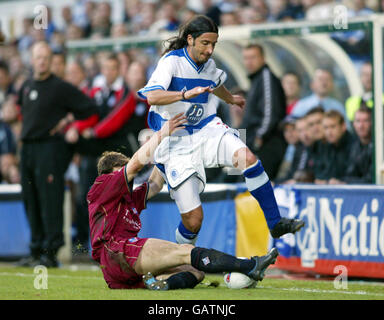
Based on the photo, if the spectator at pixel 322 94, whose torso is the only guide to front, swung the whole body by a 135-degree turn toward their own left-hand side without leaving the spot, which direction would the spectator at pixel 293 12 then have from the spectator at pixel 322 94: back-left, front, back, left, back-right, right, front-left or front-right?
front-left

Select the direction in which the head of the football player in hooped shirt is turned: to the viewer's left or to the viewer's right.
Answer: to the viewer's right

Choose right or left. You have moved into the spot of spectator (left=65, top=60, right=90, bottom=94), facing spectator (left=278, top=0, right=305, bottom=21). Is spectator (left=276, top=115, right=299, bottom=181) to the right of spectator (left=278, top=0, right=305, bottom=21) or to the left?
right

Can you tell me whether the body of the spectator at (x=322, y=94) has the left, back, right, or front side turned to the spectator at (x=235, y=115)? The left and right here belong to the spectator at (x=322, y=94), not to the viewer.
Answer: right
